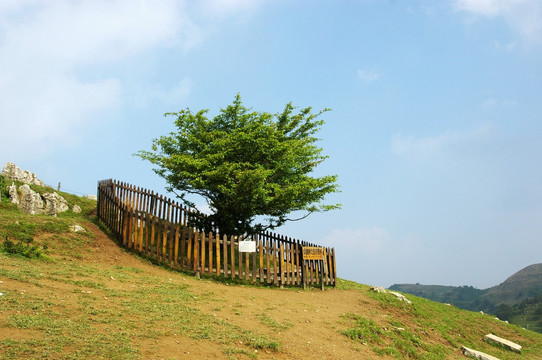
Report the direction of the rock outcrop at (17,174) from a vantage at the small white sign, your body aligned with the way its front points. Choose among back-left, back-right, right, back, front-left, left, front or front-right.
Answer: back-right

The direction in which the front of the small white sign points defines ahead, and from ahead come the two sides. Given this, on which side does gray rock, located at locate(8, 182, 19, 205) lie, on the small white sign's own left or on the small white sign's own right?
on the small white sign's own right

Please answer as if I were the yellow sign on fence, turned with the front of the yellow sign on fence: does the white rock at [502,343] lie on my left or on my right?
on my left

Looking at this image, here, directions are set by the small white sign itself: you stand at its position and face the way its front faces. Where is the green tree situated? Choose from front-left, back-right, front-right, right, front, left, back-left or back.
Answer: back

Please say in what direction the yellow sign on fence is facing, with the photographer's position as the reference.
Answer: facing the viewer

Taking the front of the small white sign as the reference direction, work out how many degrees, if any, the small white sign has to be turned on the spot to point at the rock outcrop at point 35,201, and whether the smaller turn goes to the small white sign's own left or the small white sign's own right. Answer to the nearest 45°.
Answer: approximately 135° to the small white sign's own right

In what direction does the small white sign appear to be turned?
toward the camera

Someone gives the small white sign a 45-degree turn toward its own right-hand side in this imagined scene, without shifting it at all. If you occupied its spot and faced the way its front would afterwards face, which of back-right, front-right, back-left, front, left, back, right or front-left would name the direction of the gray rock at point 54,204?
right
